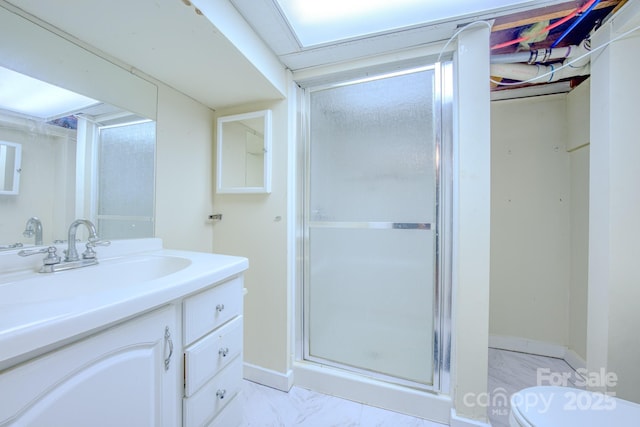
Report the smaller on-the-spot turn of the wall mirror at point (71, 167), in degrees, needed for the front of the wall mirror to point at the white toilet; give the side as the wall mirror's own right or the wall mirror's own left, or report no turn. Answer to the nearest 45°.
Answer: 0° — it already faces it

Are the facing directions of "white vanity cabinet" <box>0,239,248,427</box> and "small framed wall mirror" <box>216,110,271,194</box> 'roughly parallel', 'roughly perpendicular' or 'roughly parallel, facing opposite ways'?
roughly perpendicular

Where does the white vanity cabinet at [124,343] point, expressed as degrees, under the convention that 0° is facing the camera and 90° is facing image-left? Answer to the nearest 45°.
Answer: approximately 315°

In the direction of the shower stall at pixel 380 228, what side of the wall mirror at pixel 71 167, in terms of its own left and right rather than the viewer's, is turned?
front

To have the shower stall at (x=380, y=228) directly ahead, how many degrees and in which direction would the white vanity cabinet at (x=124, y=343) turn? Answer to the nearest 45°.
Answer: approximately 45° to its left

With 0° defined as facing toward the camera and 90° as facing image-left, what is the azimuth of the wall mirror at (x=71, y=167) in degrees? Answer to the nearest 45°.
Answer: approximately 315°

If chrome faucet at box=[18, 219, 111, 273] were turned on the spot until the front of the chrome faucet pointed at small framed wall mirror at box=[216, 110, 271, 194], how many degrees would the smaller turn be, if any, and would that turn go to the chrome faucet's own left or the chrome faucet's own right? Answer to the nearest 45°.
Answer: approximately 45° to the chrome faucet's own left
